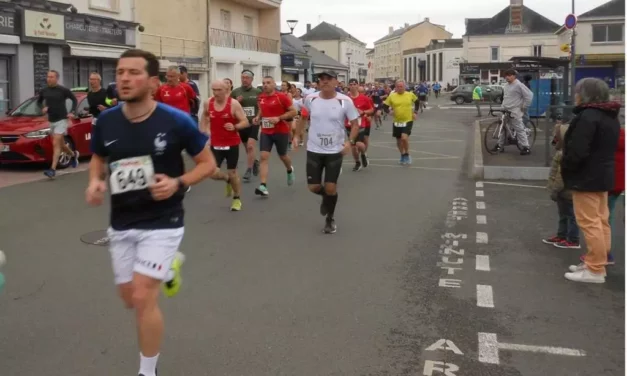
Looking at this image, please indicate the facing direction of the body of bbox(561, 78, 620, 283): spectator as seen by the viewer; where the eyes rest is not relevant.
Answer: to the viewer's left

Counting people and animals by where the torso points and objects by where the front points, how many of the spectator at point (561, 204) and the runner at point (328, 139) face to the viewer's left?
1

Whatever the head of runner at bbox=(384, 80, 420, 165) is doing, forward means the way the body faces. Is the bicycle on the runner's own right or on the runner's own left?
on the runner's own left

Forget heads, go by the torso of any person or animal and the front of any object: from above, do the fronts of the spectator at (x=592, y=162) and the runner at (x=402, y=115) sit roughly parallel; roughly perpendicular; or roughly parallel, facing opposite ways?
roughly perpendicular

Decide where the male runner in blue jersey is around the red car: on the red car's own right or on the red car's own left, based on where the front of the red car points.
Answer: on the red car's own left

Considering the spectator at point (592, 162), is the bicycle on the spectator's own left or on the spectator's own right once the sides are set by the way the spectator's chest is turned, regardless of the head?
on the spectator's own right

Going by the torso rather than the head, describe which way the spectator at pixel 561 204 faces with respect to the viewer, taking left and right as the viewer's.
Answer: facing to the left of the viewer

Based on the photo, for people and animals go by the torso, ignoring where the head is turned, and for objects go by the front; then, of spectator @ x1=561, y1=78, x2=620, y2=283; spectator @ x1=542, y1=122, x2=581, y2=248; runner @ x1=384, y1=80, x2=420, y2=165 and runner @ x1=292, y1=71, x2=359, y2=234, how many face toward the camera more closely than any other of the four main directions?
2

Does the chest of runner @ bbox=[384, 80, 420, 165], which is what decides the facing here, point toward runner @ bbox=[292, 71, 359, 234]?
yes

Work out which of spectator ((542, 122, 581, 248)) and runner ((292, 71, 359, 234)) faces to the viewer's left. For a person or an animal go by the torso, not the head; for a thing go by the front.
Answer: the spectator
